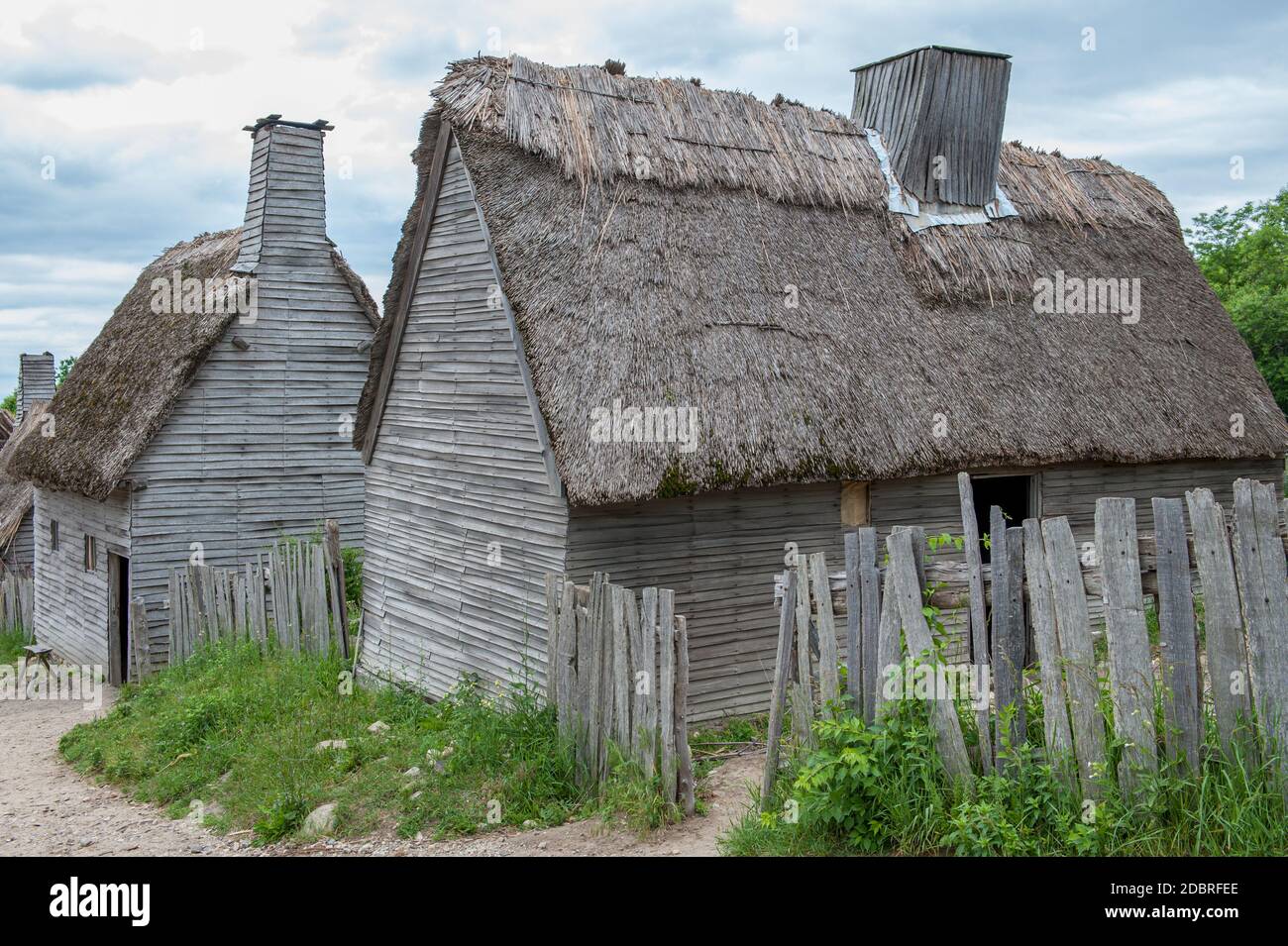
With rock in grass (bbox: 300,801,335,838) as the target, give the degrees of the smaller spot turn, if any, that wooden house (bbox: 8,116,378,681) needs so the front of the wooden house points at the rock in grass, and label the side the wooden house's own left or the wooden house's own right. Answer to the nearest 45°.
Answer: approximately 45° to the wooden house's own left

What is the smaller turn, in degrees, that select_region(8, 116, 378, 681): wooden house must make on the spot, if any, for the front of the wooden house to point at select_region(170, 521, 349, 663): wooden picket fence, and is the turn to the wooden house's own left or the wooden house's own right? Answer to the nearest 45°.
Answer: approximately 45° to the wooden house's own left

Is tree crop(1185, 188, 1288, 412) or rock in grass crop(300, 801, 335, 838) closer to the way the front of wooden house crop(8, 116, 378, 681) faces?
the rock in grass

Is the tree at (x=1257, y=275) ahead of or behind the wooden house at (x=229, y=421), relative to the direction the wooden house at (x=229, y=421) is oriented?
behind
